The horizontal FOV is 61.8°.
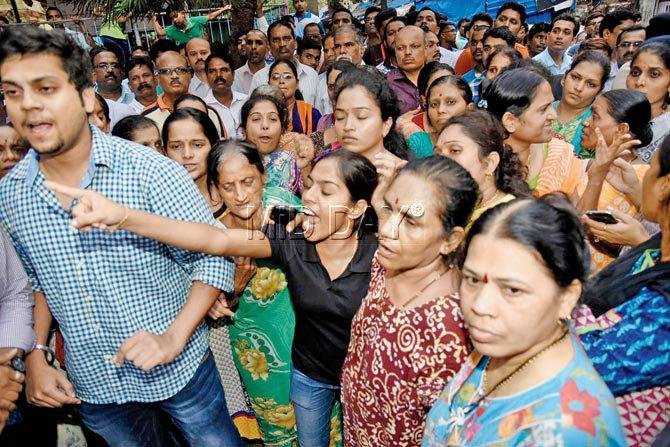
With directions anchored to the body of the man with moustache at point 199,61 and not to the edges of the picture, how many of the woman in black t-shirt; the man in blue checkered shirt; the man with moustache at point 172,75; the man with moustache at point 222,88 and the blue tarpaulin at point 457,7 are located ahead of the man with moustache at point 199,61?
4

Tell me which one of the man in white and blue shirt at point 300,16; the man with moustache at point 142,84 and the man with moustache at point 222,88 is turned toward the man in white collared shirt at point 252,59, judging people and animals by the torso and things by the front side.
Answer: the man in white and blue shirt at point 300,16

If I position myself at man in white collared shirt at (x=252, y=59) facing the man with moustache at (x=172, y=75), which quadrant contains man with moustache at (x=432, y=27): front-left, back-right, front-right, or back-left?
back-left

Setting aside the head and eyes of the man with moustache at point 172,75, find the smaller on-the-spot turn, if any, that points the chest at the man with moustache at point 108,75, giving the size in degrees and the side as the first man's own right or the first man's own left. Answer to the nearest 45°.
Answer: approximately 135° to the first man's own right

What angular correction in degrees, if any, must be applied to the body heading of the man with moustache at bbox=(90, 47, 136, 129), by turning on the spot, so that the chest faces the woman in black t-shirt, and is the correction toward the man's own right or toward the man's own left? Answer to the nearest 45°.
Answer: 0° — they already face them

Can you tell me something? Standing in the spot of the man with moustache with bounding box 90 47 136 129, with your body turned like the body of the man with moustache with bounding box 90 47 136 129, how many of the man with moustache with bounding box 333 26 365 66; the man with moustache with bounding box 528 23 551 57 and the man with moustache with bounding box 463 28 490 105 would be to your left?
3

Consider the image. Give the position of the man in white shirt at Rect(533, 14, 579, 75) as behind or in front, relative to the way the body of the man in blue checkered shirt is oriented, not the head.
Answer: behind

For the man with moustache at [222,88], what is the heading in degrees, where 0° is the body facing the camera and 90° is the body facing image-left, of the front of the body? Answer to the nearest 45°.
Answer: approximately 0°
